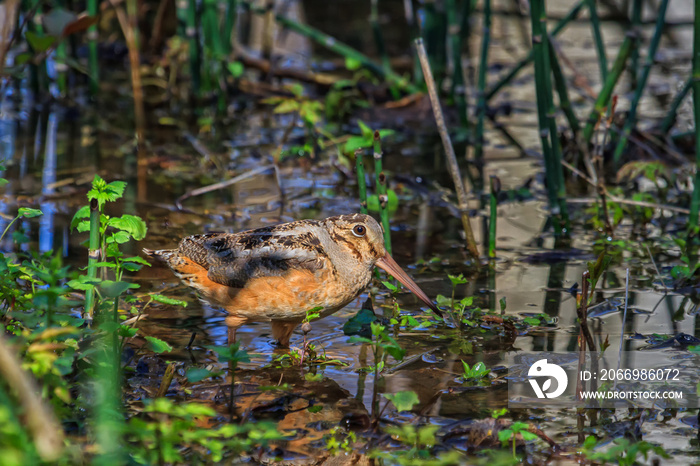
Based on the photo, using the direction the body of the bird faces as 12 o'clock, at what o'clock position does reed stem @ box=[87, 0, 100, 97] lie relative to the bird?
The reed stem is roughly at 8 o'clock from the bird.

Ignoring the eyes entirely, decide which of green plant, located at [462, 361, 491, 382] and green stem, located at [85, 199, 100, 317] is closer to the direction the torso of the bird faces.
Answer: the green plant

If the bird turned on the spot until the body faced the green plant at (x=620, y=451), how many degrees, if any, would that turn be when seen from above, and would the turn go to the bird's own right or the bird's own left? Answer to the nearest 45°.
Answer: approximately 45° to the bird's own right

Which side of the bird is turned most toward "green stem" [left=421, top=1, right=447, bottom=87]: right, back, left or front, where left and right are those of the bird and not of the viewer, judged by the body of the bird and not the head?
left

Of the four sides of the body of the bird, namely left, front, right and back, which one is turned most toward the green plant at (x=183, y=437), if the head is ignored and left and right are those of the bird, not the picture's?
right

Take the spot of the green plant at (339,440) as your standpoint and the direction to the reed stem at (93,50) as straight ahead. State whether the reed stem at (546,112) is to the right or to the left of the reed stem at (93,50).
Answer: right

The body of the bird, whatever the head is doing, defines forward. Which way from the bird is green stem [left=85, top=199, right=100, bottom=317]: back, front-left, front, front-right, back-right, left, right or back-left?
back-right

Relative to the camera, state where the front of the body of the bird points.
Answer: to the viewer's right

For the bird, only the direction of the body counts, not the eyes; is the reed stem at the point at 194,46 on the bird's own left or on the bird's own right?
on the bird's own left
